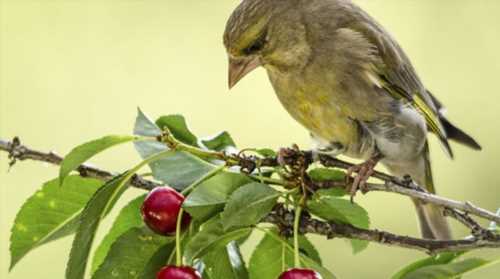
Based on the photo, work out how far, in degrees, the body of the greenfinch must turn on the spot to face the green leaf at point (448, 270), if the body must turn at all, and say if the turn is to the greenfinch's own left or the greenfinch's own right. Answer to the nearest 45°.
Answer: approximately 90° to the greenfinch's own left

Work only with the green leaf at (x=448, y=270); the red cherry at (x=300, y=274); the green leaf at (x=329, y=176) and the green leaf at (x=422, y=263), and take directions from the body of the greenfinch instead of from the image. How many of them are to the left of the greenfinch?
4

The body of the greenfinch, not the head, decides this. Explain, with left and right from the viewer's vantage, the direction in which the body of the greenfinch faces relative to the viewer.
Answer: facing to the left of the viewer

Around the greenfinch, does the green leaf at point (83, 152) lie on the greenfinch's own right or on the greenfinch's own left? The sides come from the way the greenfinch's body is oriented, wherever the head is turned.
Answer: on the greenfinch's own right

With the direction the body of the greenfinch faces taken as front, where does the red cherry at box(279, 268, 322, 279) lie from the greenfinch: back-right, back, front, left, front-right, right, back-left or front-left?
front
